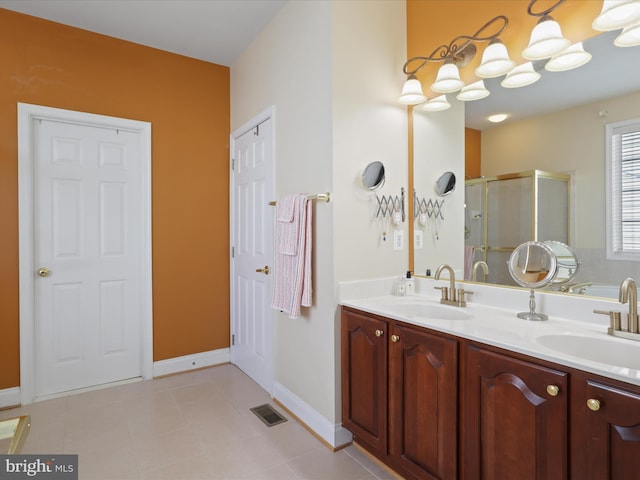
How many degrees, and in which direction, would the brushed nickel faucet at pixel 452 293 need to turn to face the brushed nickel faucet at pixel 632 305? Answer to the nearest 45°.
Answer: approximately 90° to its left

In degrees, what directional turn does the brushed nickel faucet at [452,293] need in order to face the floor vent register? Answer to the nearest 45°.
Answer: approximately 45° to its right

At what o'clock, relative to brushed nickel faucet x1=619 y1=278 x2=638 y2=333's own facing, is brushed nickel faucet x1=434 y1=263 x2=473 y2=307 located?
brushed nickel faucet x1=434 y1=263 x2=473 y2=307 is roughly at 2 o'clock from brushed nickel faucet x1=619 y1=278 x2=638 y2=333.

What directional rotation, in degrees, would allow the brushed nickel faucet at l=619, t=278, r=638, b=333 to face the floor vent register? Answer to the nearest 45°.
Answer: approximately 45° to its right

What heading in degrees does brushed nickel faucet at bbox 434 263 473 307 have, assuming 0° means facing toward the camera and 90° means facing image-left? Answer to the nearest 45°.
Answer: approximately 45°

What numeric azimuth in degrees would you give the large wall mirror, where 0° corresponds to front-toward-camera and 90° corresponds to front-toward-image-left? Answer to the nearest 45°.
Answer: approximately 45°

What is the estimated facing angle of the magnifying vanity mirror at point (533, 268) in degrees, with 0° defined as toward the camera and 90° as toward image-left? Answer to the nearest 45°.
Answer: approximately 0°

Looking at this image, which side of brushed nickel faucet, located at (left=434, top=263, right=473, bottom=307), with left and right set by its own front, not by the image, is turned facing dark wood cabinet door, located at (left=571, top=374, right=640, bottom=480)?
left
